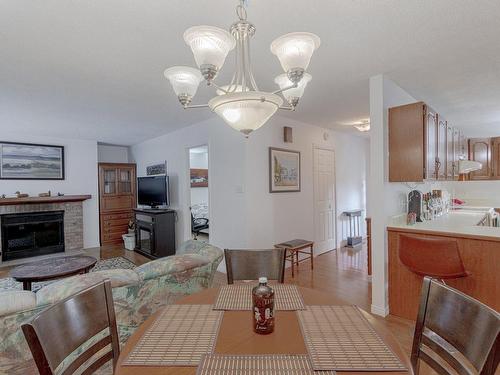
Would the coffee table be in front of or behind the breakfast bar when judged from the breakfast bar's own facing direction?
in front

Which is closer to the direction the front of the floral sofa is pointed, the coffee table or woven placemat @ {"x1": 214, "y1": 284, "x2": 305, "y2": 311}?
the coffee table

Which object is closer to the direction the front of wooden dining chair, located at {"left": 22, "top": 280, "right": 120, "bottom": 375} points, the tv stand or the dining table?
the dining table

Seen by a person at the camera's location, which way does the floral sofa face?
facing away from the viewer and to the left of the viewer

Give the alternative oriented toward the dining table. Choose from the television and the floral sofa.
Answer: the television

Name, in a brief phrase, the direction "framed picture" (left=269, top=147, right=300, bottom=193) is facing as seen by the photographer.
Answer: facing the viewer and to the right of the viewer

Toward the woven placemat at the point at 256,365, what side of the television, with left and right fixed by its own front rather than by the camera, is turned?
front

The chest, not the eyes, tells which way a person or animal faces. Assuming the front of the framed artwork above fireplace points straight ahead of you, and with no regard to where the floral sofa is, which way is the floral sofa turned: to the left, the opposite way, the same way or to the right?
the opposite way

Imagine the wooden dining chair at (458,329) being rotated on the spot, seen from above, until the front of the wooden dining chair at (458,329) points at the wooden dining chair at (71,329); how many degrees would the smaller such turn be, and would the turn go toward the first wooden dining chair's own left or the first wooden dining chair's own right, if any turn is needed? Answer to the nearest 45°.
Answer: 0° — it already faces it
